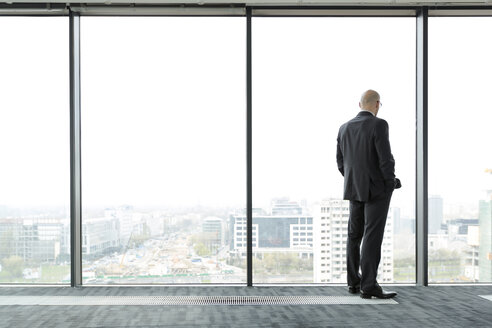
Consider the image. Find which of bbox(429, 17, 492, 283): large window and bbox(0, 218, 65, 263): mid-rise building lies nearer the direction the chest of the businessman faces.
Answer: the large window

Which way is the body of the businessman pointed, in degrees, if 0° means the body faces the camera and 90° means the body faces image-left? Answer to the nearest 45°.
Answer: approximately 225°

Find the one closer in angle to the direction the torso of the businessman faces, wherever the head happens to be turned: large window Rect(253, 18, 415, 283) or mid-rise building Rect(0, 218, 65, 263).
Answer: the large window

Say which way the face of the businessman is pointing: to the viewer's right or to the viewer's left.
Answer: to the viewer's right

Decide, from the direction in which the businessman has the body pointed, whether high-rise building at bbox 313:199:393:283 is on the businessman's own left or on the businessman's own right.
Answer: on the businessman's own left

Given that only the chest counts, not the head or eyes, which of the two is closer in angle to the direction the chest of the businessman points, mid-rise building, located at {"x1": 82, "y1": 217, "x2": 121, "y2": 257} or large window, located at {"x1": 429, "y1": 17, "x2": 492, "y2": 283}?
the large window

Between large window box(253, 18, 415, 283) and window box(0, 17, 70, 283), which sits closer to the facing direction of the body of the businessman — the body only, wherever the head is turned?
the large window

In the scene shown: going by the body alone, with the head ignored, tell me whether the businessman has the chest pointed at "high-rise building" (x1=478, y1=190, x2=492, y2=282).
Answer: yes

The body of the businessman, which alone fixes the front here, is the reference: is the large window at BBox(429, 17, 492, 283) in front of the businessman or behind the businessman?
in front
